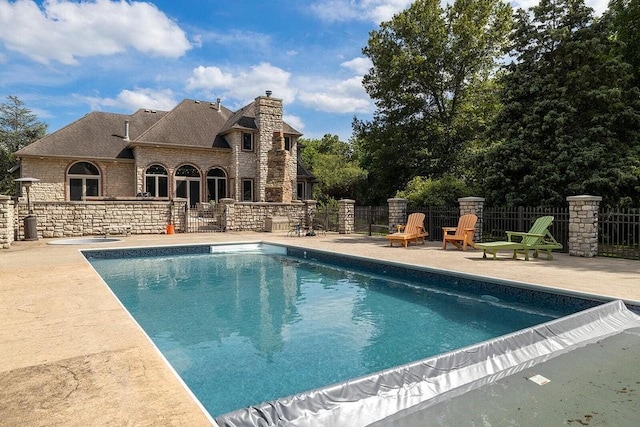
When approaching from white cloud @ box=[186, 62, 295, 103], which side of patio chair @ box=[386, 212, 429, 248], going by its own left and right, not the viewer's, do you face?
right

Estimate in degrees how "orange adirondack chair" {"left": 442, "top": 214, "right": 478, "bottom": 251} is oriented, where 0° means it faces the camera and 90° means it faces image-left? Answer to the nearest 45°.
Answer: approximately 45°

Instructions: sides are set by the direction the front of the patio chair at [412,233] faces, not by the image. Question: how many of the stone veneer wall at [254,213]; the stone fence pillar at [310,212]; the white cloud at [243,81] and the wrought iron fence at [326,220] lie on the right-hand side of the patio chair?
4

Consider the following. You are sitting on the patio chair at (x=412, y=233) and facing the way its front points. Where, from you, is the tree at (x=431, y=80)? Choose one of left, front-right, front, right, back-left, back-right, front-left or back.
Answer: back-right

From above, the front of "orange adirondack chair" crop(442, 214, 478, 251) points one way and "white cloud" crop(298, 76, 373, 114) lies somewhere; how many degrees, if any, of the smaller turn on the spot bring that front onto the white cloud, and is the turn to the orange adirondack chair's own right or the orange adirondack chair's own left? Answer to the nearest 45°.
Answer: approximately 90° to the orange adirondack chair's own right

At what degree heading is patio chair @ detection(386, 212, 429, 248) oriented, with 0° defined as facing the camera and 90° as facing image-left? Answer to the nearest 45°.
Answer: approximately 45°

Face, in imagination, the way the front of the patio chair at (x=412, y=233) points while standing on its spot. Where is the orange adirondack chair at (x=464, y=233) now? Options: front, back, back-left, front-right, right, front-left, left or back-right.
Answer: left

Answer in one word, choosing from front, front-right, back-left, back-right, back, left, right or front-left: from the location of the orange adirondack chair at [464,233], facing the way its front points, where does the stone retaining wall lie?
front-right

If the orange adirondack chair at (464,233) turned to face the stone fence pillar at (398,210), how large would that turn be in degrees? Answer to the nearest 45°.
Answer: approximately 90° to its right

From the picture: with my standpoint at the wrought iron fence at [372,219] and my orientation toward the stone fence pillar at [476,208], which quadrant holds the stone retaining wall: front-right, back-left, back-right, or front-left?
back-right
